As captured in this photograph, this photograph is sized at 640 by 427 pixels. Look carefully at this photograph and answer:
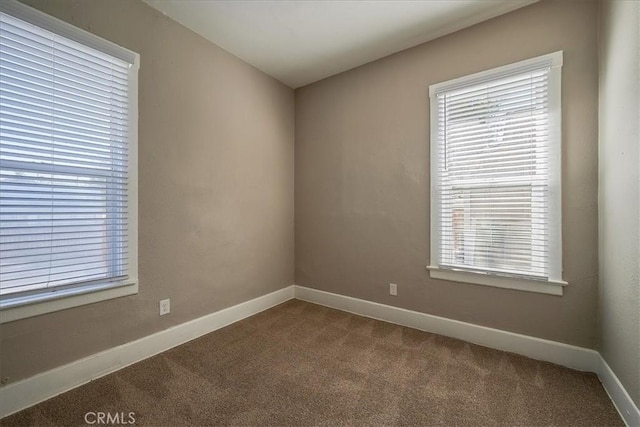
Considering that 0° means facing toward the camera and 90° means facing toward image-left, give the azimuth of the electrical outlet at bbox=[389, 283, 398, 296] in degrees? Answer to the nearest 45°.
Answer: approximately 0°

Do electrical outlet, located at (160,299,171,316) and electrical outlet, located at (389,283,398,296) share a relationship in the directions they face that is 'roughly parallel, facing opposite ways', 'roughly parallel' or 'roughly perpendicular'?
roughly perpendicular

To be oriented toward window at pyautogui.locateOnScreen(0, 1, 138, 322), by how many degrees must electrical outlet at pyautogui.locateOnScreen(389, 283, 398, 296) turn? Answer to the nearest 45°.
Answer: approximately 45° to its right

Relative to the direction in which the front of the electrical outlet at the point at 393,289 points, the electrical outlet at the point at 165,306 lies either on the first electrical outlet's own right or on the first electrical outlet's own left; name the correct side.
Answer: on the first electrical outlet's own right

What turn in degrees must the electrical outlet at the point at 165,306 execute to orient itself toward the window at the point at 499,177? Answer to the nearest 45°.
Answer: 0° — it already faces it

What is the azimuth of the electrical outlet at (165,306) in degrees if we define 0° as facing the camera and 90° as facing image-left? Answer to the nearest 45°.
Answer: approximately 315°

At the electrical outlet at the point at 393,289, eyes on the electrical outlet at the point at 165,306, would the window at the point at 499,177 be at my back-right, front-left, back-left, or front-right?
back-left
